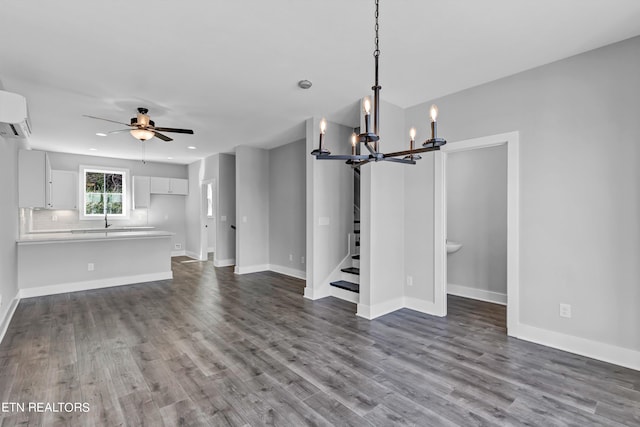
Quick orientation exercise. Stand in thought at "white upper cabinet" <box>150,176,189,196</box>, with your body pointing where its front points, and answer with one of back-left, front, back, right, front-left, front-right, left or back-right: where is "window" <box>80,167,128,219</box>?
right

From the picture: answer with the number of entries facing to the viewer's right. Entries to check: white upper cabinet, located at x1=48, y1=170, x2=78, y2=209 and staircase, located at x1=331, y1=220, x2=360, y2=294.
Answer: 0

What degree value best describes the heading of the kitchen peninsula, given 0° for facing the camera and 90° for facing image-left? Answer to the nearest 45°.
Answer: approximately 0°

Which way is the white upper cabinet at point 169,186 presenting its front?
toward the camera

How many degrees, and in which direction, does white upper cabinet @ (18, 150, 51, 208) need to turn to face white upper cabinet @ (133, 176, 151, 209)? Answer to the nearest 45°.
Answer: approximately 45° to its left

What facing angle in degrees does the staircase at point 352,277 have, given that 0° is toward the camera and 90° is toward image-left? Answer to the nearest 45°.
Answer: approximately 45°

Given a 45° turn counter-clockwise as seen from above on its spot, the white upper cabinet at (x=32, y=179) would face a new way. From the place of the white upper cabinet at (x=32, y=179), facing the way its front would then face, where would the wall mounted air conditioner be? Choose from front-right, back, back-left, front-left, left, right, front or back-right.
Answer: back-right

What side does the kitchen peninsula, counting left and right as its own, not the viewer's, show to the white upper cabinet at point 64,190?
front

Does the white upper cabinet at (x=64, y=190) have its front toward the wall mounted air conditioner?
yes

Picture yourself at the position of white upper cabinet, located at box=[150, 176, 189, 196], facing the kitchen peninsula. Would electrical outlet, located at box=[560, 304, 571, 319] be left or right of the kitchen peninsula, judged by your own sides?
left
